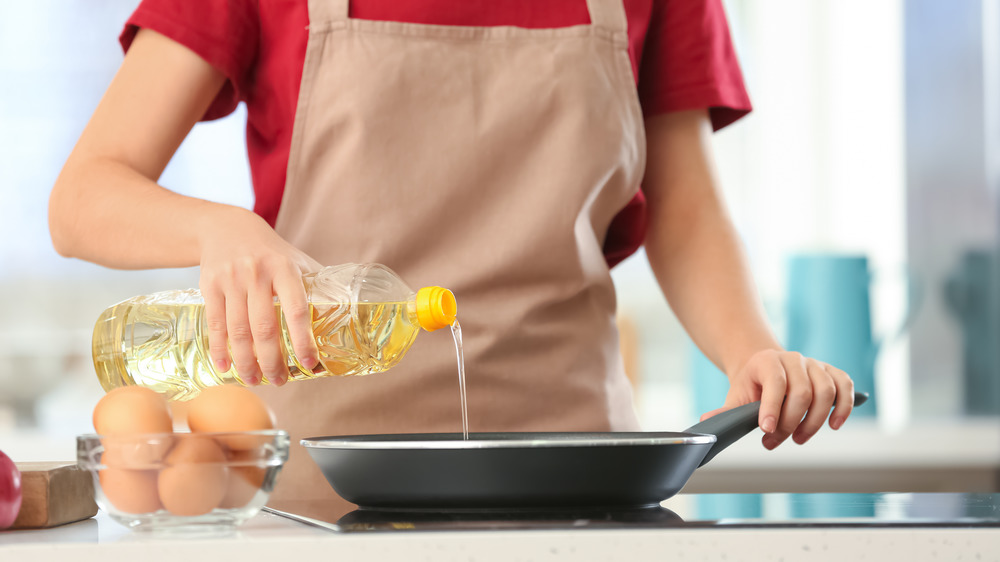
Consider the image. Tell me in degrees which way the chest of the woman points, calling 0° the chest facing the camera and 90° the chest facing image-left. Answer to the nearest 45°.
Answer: approximately 0°

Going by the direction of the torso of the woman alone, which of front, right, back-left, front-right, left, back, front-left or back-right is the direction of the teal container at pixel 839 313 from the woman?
back-left
